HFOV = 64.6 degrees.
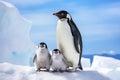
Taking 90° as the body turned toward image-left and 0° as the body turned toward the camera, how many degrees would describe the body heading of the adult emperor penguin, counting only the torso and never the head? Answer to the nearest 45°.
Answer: approximately 45°

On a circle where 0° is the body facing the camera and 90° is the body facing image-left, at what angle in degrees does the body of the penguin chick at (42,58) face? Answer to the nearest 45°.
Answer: approximately 0°
